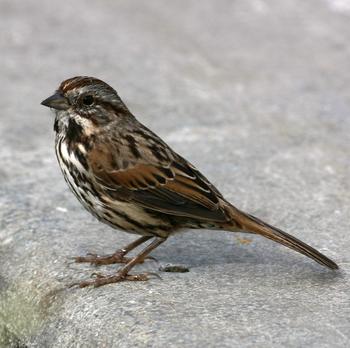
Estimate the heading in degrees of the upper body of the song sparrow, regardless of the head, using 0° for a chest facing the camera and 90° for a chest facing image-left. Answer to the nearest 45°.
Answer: approximately 90°
